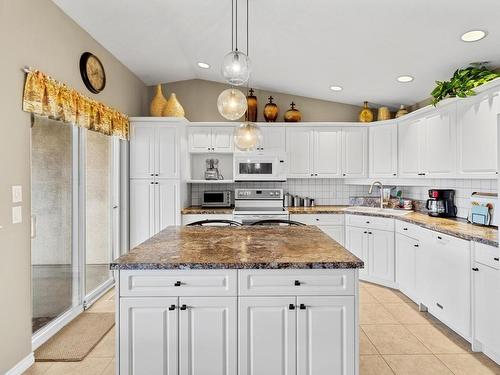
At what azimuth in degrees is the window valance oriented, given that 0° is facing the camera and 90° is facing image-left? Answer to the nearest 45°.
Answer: approximately 315°

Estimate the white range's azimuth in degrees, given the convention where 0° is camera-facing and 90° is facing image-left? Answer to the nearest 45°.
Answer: approximately 0°

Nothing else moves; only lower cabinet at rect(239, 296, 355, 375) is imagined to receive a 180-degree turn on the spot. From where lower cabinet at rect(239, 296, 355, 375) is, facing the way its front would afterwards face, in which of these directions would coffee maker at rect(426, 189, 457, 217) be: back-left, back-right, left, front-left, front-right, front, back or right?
front-right

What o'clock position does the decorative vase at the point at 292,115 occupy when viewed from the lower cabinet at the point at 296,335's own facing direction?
The decorative vase is roughly at 6 o'clock from the lower cabinet.

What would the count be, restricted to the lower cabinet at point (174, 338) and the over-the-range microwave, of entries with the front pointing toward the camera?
2
